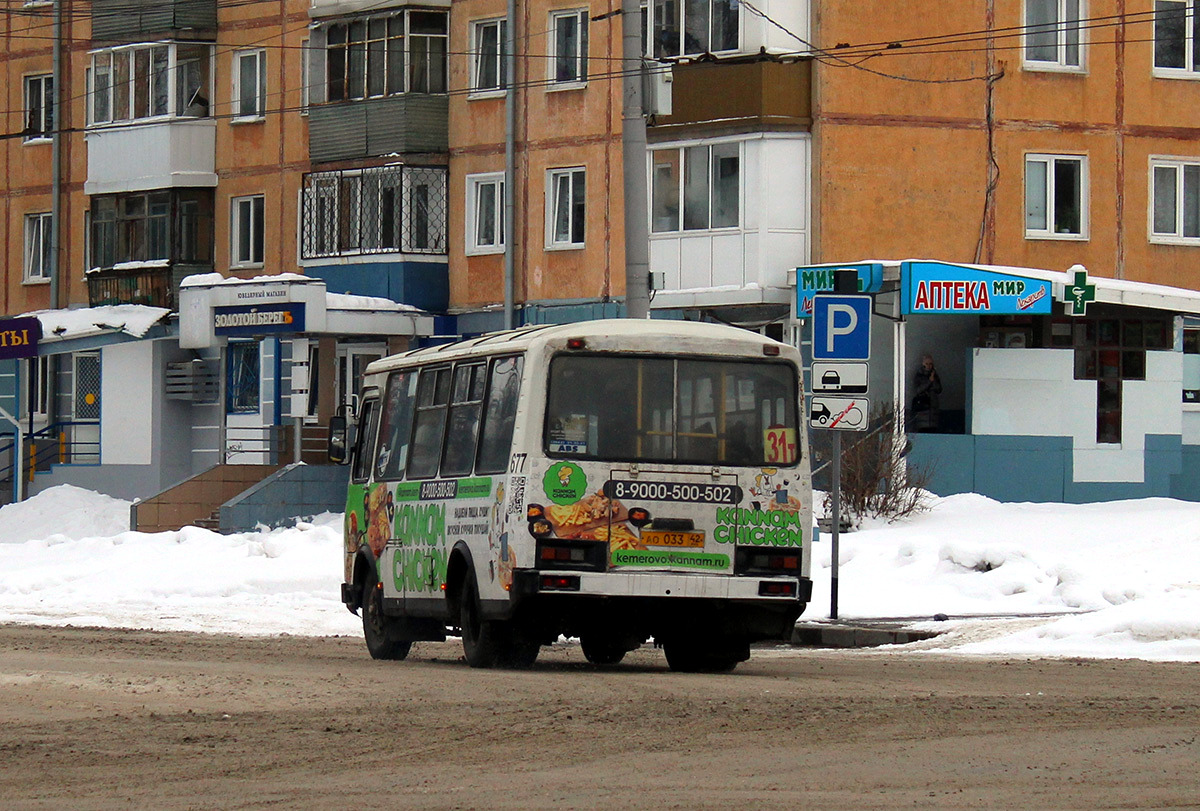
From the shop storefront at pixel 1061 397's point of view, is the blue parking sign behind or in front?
in front

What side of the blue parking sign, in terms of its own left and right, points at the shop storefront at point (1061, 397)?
back

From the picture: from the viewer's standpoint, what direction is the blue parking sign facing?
toward the camera

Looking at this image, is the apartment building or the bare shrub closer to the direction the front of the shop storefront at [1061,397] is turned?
the bare shrub

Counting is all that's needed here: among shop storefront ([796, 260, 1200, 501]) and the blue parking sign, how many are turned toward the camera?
2

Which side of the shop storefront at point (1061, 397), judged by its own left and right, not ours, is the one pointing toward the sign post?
front

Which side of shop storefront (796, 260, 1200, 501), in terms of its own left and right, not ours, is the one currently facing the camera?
front

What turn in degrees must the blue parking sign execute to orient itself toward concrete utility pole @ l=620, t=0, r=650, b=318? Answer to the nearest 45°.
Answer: approximately 135° to its right

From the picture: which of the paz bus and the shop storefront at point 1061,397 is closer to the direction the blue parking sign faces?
the paz bus

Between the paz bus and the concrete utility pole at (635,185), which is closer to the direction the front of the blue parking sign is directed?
the paz bus

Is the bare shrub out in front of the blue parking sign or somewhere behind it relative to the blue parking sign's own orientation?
behind

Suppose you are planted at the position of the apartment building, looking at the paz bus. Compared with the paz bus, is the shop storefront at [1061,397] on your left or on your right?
left

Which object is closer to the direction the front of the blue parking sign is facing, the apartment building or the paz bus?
the paz bus

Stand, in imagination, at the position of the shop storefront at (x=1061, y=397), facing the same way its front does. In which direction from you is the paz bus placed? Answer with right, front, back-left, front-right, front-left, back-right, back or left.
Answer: front
